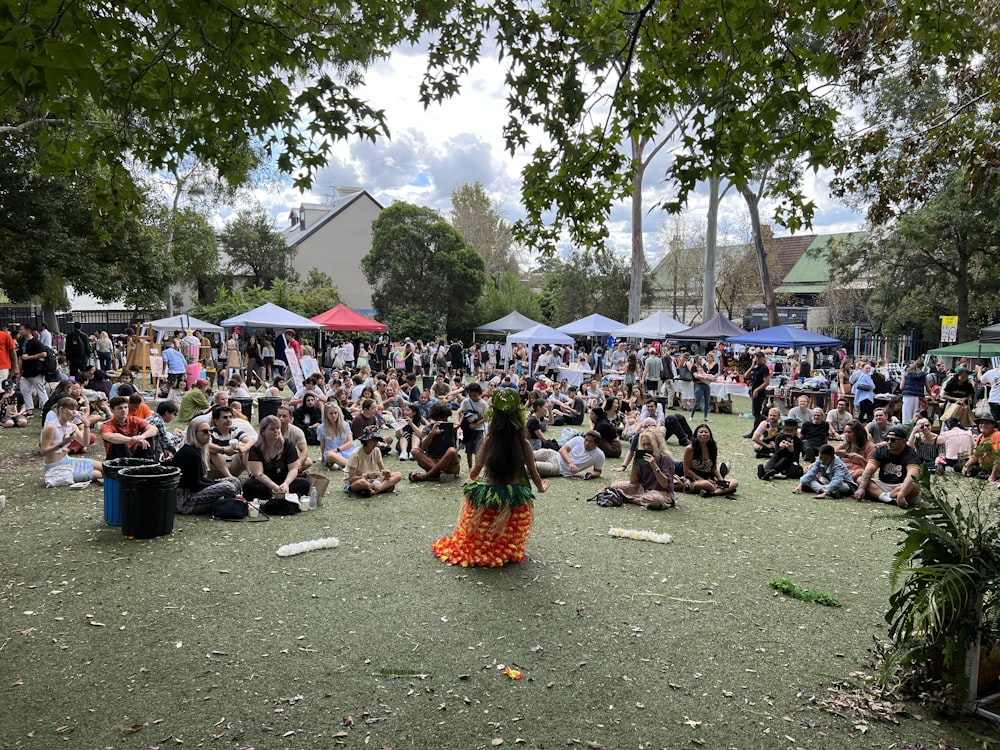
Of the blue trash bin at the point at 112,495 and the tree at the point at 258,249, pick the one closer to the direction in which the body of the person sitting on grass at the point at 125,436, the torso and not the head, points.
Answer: the blue trash bin

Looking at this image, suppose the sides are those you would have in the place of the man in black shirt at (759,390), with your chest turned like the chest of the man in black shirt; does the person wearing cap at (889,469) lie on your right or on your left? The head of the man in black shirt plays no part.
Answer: on your left

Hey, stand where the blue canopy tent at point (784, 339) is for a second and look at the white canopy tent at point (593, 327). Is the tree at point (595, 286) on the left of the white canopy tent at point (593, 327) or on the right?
right

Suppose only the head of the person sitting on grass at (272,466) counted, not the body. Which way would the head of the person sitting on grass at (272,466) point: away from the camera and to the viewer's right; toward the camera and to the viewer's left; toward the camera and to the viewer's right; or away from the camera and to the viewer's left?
toward the camera and to the viewer's right

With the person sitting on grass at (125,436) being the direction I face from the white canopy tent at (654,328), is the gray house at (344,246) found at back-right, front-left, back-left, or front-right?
back-right

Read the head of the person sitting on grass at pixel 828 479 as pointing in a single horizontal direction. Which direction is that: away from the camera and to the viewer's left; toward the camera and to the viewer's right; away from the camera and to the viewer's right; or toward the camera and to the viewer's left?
toward the camera and to the viewer's left

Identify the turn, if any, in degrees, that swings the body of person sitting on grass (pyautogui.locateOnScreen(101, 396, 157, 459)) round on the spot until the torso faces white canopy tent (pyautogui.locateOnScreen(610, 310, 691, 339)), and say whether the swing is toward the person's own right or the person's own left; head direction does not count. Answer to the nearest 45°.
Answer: approximately 90° to the person's own left

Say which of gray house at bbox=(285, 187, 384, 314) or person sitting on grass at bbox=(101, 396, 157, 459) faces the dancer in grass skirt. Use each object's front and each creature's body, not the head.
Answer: the person sitting on grass

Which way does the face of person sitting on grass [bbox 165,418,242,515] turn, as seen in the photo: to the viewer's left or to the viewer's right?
to the viewer's right

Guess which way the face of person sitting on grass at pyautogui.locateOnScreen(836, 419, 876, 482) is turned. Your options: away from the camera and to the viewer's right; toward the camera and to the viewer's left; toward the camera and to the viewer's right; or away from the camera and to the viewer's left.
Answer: toward the camera and to the viewer's left

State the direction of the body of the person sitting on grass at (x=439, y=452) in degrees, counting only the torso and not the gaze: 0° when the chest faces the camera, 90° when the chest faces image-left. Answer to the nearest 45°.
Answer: approximately 0°

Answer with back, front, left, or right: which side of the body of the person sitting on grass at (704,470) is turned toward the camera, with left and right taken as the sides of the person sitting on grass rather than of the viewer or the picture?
front
